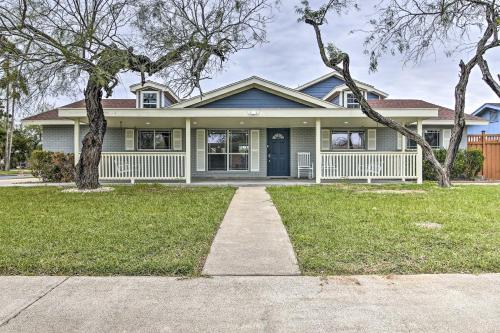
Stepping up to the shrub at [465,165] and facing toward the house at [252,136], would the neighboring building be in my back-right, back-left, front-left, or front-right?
back-right

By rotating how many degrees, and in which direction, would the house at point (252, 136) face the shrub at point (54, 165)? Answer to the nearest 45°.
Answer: approximately 90° to its right

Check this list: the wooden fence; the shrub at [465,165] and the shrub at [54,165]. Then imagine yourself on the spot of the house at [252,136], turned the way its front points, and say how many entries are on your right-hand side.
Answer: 1

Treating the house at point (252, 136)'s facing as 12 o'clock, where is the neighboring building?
The neighboring building is roughly at 8 o'clock from the house.

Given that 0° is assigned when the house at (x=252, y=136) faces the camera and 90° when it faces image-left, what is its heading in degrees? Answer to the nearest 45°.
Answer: approximately 0°

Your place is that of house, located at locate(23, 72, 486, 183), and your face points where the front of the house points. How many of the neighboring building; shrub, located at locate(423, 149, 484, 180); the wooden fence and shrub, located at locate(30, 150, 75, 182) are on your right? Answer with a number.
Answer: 1

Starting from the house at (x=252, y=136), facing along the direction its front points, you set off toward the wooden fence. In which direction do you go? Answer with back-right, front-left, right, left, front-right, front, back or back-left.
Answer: left

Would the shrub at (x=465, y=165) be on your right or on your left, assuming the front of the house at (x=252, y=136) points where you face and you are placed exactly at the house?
on your left
